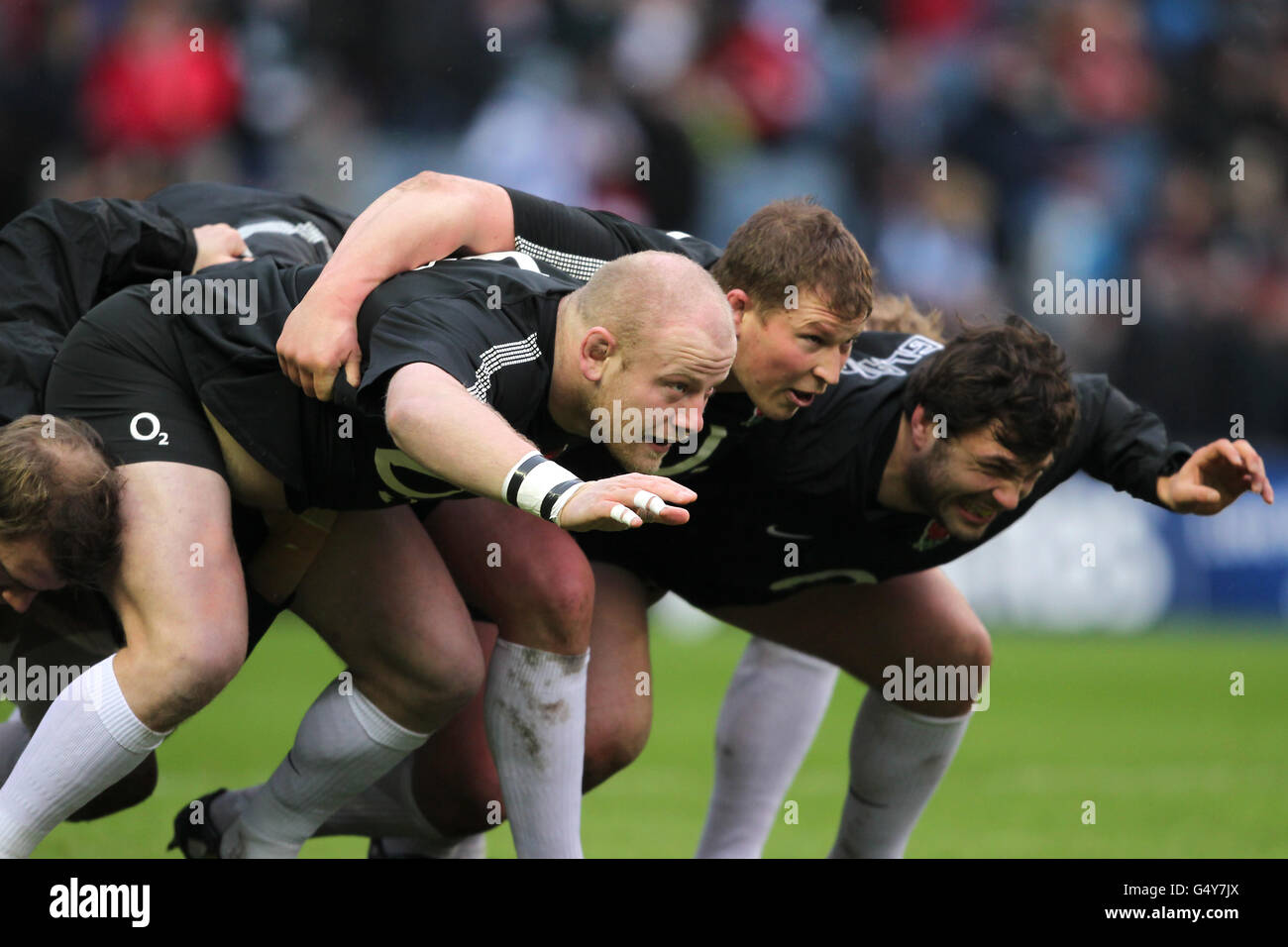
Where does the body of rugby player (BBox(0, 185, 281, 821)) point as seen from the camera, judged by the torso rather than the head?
to the viewer's right

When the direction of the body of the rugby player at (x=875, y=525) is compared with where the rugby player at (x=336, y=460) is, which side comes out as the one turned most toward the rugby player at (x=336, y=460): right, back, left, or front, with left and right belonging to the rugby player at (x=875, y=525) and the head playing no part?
right

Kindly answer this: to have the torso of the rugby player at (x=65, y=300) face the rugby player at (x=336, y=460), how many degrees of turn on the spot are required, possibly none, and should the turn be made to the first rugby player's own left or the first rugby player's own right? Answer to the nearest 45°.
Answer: approximately 45° to the first rugby player's own right

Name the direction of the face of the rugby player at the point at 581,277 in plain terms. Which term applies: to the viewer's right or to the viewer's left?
to the viewer's right

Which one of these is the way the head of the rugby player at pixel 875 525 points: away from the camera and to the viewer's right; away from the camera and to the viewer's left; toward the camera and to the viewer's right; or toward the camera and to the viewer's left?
toward the camera and to the viewer's right

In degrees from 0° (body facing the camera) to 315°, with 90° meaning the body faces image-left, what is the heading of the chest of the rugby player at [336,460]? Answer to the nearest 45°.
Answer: approximately 270°

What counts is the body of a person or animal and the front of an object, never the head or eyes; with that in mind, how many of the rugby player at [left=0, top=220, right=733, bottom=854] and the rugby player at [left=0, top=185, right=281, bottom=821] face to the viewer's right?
2

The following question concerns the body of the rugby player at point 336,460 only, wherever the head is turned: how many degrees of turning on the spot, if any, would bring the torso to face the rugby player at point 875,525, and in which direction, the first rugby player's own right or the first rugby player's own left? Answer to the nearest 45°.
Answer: approximately 45° to the first rugby player's own left

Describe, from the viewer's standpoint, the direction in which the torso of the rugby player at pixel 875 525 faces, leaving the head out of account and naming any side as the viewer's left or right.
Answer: facing the viewer and to the right of the viewer
